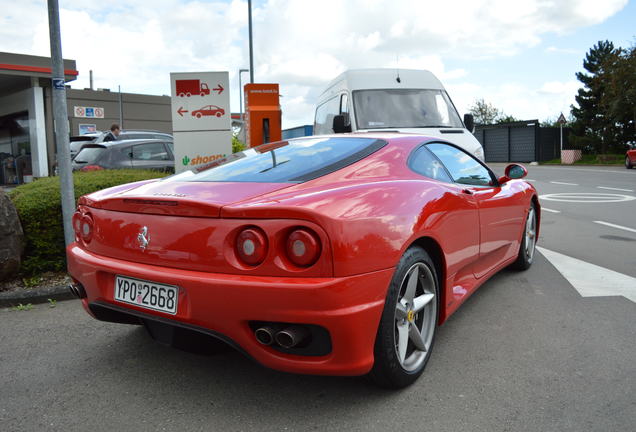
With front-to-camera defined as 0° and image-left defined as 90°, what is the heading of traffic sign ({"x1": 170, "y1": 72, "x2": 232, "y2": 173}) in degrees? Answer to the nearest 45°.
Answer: approximately 0°

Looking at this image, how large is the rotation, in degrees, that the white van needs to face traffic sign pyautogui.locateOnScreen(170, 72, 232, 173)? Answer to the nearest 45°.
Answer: approximately 90° to its right

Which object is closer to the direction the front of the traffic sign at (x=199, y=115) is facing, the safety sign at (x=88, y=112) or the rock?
the rock

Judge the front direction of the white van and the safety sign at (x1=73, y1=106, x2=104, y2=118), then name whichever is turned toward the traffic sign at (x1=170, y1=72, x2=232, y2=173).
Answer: the safety sign at (x1=73, y1=106, x2=104, y2=118)

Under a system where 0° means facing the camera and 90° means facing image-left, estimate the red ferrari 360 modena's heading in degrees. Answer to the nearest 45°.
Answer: approximately 225°

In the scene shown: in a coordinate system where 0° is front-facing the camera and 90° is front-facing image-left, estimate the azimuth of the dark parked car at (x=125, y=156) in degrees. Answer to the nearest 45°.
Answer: approximately 225°
